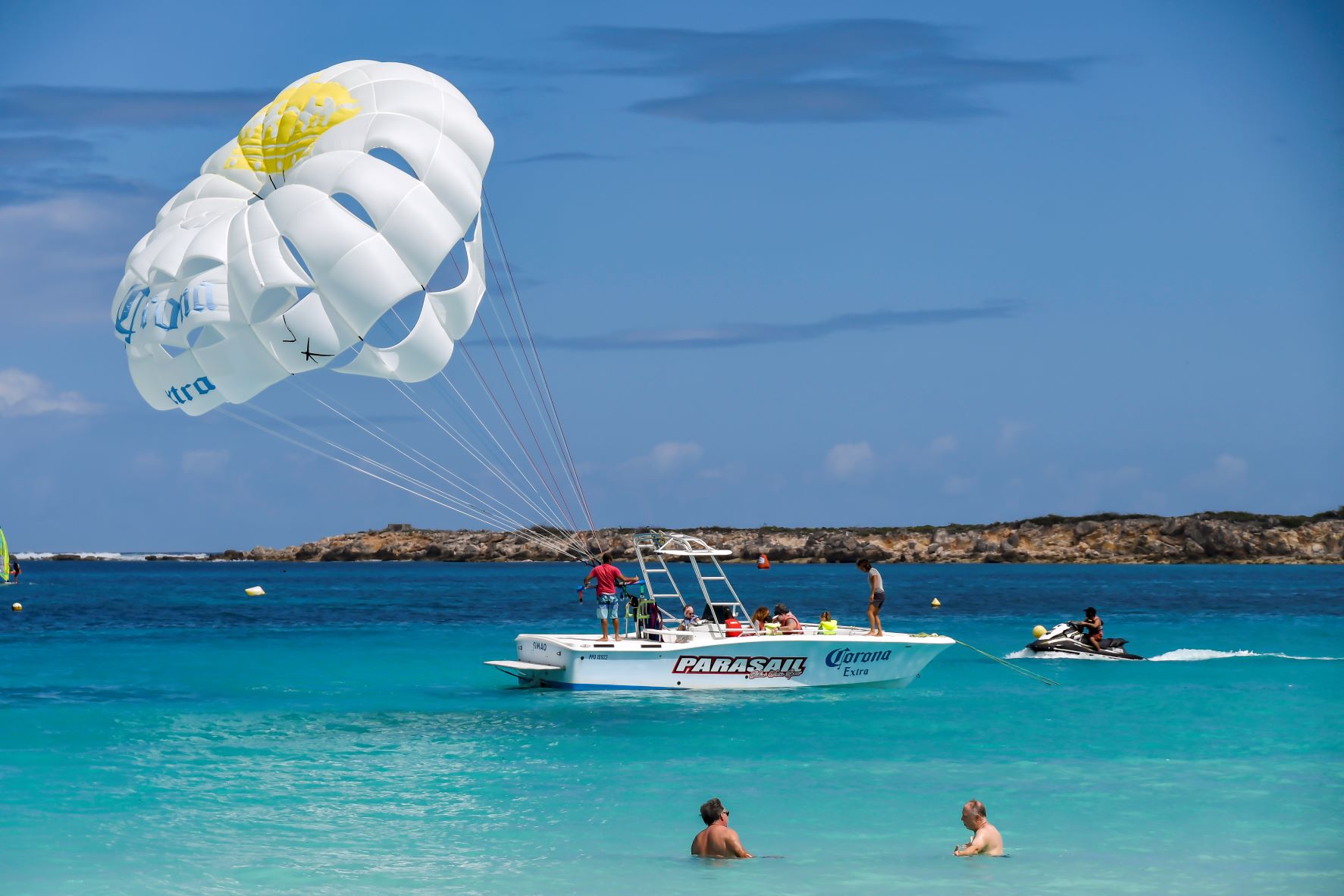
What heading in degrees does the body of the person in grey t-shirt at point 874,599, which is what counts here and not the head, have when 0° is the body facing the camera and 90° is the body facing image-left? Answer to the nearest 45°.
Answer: approximately 90°

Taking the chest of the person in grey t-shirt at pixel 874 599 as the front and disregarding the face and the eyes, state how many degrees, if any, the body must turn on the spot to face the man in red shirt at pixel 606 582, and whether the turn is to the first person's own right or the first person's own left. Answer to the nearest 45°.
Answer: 0° — they already face them

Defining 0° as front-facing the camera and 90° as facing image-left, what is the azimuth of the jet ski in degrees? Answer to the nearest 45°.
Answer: approximately 90°

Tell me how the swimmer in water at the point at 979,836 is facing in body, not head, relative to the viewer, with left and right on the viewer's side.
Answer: facing to the left of the viewer

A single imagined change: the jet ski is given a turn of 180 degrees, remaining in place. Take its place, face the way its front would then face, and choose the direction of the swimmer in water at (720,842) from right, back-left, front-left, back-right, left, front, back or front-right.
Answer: right

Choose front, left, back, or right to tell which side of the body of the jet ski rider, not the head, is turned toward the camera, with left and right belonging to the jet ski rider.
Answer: left

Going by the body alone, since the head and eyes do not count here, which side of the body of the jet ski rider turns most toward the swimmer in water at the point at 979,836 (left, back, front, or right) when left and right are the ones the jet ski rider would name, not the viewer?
left
